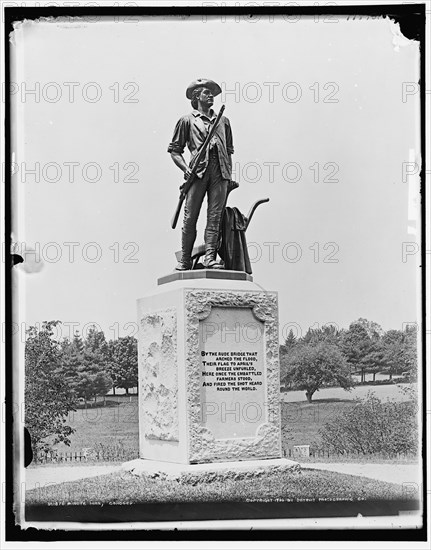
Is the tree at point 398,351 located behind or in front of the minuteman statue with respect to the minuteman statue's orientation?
behind

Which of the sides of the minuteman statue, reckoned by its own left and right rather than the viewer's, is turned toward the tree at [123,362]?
back

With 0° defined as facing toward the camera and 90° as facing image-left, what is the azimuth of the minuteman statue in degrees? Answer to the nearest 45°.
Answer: approximately 0°

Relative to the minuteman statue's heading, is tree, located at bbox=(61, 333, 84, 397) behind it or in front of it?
behind

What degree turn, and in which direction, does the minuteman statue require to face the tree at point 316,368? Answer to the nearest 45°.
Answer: approximately 180°
